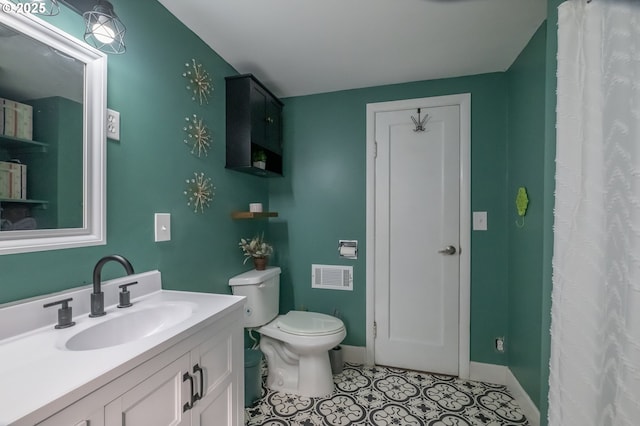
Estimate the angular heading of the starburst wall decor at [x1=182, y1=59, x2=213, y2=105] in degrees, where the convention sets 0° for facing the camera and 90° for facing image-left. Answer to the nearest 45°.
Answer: approximately 315°

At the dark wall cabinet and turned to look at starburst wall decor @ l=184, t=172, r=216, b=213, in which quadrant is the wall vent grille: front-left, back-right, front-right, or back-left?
back-left

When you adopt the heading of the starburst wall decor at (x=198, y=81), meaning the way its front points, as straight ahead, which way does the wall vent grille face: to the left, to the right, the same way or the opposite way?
to the right

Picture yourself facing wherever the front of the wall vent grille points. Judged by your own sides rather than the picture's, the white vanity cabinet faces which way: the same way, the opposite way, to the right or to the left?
to the left

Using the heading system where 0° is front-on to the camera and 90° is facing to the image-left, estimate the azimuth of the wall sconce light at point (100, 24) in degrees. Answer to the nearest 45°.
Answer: approximately 315°

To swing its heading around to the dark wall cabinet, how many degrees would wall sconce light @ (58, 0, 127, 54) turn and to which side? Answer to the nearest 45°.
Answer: approximately 90° to its left

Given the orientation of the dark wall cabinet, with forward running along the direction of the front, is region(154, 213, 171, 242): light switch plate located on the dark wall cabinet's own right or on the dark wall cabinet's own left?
on the dark wall cabinet's own right

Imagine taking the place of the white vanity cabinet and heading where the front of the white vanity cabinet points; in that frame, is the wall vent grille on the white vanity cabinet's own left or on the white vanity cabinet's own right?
on the white vanity cabinet's own left
